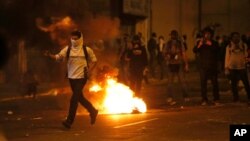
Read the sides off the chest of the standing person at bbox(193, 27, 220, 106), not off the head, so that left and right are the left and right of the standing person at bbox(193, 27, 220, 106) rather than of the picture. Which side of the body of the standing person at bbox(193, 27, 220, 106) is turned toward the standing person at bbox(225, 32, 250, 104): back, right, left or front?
left

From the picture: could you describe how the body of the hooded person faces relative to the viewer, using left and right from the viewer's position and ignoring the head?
facing the viewer and to the left of the viewer

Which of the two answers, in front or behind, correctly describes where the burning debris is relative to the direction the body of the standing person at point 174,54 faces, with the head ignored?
in front

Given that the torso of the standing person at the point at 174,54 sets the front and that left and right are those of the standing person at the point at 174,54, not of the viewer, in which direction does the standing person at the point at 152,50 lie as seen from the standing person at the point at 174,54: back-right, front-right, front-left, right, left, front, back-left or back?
back-right

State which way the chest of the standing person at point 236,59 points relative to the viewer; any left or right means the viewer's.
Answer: facing the viewer

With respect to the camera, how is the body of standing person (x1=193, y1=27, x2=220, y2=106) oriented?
toward the camera

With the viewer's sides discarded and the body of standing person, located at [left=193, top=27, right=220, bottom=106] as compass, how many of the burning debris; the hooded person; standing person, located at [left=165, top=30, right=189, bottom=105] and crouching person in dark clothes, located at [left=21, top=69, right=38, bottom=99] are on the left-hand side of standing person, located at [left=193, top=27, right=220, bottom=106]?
0

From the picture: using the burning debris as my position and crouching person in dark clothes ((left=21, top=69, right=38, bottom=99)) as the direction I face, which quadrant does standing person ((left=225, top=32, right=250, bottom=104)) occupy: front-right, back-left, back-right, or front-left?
back-right

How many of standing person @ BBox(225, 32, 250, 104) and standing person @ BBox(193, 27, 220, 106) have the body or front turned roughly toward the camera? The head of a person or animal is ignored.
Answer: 2

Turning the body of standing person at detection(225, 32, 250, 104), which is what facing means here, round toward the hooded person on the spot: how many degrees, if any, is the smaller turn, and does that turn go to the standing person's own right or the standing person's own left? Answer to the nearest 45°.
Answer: approximately 45° to the standing person's own right

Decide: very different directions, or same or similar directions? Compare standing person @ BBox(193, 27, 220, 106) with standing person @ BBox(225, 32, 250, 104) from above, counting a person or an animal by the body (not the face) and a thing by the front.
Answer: same or similar directions
